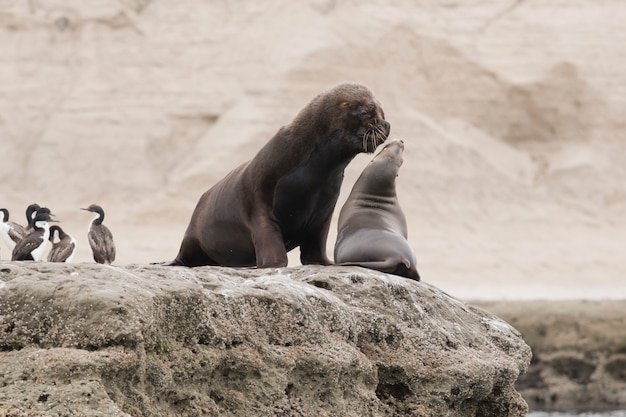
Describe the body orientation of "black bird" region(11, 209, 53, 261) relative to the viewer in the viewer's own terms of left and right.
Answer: facing to the right of the viewer
